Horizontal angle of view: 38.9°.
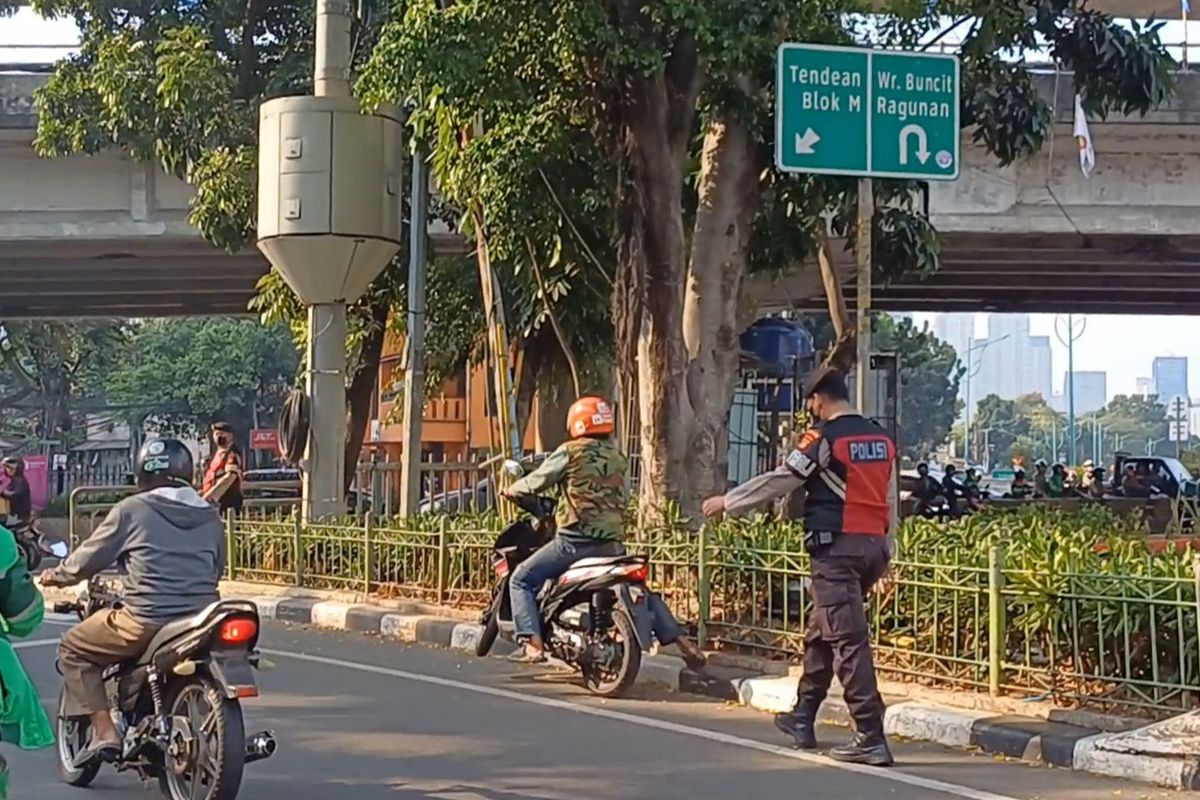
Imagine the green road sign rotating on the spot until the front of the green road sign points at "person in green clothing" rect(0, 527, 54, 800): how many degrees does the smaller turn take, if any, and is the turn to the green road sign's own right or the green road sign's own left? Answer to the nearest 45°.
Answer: approximately 45° to the green road sign's own right

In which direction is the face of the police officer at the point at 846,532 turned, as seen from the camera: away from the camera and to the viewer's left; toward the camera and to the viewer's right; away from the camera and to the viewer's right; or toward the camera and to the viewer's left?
away from the camera and to the viewer's left

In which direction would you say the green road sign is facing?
toward the camera

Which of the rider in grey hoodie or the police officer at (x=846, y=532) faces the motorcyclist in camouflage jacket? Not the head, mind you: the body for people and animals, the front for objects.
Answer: the police officer

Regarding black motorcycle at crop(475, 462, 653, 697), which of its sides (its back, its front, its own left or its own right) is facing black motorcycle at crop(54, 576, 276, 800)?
left

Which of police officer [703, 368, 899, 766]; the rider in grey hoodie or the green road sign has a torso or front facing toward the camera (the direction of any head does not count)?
the green road sign

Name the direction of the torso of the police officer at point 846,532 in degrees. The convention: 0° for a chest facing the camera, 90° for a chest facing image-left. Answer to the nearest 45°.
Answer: approximately 135°

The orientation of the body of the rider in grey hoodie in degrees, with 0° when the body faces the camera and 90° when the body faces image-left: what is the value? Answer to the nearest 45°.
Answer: approximately 135°

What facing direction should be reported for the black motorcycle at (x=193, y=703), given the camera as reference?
facing away from the viewer and to the left of the viewer

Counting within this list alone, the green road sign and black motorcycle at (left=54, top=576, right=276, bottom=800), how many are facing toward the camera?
1
